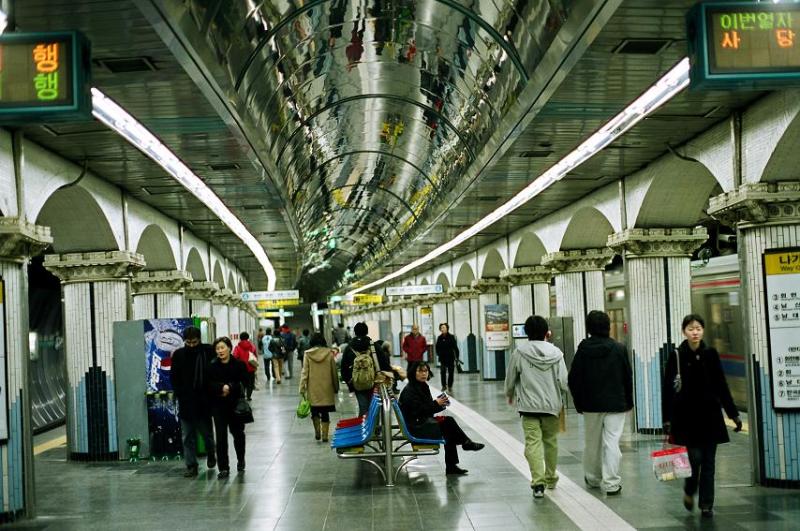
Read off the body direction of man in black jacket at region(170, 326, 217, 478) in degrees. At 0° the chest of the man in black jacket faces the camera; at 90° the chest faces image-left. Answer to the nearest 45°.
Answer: approximately 0°

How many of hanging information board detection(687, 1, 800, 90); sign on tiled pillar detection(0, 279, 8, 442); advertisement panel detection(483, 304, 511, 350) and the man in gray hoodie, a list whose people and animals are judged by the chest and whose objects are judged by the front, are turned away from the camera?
1

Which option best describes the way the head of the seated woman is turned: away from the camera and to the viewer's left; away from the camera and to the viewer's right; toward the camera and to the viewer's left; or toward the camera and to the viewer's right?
toward the camera and to the viewer's right

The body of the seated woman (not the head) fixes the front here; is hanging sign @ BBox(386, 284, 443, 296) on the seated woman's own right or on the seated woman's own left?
on the seated woman's own left

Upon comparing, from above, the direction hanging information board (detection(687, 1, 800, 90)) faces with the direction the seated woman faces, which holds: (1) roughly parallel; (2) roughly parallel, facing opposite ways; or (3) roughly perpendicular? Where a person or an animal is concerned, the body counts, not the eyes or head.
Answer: roughly perpendicular

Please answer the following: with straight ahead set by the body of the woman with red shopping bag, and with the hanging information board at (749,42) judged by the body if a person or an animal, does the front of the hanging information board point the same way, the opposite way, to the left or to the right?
the same way

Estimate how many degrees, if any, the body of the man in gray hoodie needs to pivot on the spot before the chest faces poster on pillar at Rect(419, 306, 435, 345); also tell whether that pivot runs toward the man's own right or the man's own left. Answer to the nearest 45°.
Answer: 0° — they already face it

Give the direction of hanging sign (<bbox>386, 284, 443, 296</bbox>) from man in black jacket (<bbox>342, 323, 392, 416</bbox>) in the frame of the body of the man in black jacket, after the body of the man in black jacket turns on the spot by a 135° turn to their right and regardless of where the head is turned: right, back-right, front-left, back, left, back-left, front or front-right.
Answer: back-left

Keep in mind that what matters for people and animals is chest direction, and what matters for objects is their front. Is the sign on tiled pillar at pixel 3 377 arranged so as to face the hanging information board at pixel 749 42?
yes

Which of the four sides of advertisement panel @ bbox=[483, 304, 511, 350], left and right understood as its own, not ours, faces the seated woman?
front

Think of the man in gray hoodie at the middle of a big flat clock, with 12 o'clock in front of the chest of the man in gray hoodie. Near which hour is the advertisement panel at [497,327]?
The advertisement panel is roughly at 12 o'clock from the man in gray hoodie.

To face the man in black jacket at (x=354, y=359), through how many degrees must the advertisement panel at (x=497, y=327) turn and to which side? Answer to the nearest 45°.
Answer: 0° — it already faces them

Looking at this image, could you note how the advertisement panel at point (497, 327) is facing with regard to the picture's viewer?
facing the viewer

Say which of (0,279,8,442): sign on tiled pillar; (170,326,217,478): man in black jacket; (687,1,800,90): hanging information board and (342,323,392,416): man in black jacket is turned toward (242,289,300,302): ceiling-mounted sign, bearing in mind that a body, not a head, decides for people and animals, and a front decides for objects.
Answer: (342,323,392,416): man in black jacket

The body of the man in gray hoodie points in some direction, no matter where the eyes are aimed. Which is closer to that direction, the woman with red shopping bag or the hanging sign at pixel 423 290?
the hanging sign

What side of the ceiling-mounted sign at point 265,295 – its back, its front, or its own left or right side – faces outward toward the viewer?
front

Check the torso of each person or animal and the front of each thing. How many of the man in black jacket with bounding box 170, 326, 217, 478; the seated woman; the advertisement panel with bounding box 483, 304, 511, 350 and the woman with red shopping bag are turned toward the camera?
3

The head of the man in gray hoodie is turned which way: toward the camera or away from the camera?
away from the camera

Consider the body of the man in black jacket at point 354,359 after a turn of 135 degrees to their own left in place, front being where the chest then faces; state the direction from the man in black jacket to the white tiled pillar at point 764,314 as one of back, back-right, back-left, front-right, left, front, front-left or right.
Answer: left

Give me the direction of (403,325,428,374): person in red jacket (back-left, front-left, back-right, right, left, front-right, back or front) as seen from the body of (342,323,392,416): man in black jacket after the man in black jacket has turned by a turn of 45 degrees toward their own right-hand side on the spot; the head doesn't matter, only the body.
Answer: front-left

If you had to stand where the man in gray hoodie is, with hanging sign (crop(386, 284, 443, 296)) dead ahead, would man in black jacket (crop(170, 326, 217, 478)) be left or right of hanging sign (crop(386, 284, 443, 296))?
left

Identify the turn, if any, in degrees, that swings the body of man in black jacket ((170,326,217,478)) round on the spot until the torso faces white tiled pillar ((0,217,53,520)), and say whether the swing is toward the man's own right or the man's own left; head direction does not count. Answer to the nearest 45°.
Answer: approximately 45° to the man's own right

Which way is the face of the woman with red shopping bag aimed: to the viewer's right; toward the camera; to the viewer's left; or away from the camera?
toward the camera
